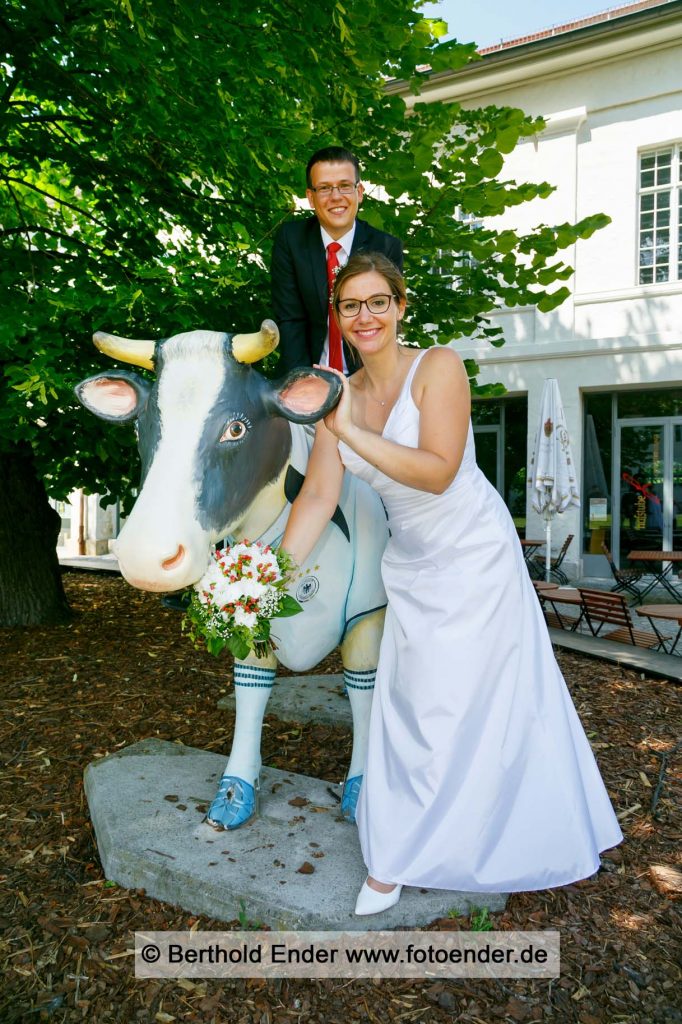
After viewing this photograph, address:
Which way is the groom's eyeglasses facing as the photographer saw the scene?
facing the viewer

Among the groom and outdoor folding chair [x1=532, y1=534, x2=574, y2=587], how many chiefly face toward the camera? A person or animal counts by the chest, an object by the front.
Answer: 1

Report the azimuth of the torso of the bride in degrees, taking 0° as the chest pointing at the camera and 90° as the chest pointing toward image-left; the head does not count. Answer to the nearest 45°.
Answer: approximately 45°

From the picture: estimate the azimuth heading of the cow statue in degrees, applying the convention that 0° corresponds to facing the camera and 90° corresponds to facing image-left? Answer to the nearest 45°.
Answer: approximately 45°

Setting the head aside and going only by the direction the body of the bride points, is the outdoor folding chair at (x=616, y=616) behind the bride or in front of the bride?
behind

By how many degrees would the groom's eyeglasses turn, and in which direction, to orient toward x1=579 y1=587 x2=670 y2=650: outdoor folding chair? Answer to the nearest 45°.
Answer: approximately 135° to its left

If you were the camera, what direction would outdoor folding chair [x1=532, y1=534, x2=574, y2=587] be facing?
facing to the left of the viewer

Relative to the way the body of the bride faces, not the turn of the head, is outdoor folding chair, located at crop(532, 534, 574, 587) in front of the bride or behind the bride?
behind

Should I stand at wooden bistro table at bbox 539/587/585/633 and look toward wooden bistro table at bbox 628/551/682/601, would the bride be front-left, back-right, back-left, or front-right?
back-right

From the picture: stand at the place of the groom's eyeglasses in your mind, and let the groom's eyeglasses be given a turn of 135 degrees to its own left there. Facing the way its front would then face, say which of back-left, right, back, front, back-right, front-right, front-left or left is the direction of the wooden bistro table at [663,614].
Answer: front

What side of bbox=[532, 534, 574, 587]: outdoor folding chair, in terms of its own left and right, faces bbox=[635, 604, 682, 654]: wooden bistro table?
left

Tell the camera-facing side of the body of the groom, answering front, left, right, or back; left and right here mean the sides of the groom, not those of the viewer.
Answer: front

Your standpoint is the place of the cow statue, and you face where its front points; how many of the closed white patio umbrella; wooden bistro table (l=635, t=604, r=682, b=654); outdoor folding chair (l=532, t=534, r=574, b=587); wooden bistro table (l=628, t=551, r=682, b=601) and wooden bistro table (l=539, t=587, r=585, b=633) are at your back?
5
